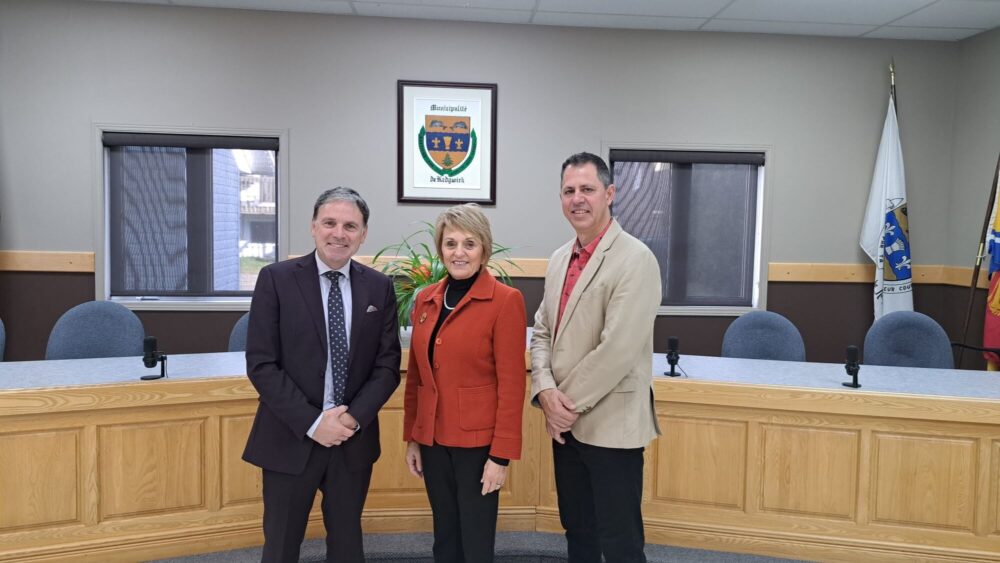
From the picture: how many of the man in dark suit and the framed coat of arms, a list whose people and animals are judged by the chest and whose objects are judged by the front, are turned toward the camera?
2

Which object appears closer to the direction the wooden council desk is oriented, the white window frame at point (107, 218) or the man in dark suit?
the man in dark suit

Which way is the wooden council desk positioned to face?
toward the camera

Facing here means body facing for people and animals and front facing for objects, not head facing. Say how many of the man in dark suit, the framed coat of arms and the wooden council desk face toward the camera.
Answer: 3

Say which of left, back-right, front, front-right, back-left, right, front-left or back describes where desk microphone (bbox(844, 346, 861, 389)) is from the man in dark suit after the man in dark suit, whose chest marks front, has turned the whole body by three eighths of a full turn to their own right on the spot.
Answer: back-right

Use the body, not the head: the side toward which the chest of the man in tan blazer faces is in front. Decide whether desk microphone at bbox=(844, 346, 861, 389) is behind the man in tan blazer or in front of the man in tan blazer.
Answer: behind

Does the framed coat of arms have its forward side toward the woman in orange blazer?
yes

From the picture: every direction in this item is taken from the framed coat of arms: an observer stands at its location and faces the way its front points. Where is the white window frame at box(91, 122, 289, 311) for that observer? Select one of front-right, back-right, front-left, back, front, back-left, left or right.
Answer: right

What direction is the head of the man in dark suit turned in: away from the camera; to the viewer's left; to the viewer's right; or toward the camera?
toward the camera

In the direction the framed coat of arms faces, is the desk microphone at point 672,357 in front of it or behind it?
in front

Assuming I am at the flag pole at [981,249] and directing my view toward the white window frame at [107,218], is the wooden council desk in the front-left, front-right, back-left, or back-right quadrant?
front-left

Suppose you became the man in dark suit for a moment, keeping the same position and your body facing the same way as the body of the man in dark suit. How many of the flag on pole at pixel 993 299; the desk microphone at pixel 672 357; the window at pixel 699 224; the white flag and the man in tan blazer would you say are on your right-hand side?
0

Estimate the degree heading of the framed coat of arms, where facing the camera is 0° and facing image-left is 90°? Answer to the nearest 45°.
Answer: approximately 0°
